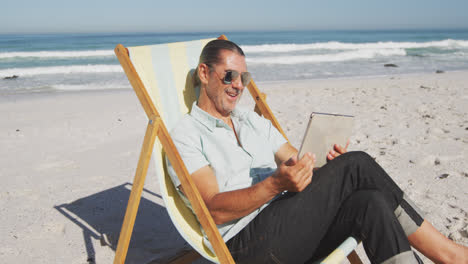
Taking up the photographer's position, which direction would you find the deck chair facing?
facing the viewer and to the right of the viewer

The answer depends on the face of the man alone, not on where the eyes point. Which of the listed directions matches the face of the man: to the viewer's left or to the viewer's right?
to the viewer's right
